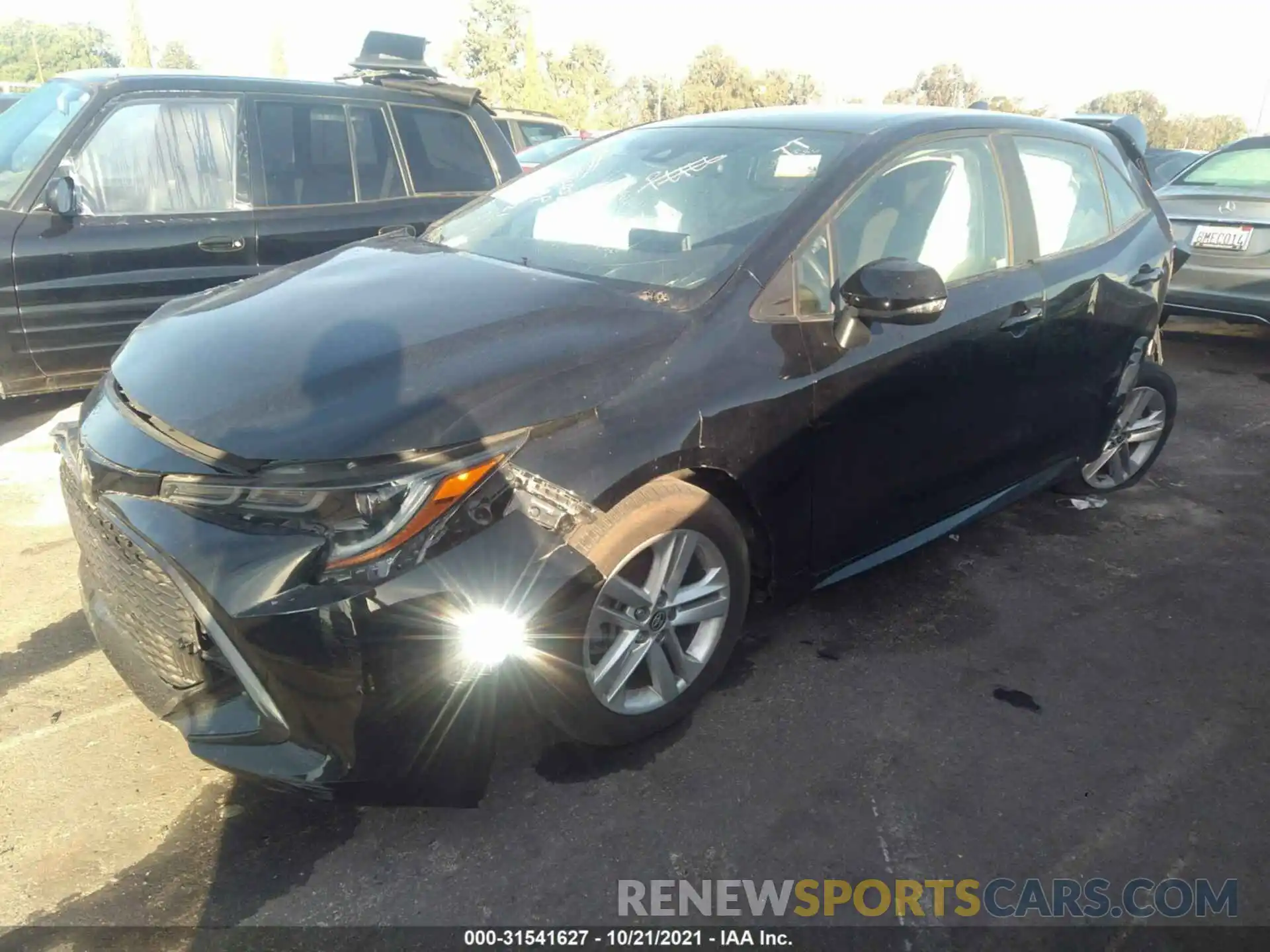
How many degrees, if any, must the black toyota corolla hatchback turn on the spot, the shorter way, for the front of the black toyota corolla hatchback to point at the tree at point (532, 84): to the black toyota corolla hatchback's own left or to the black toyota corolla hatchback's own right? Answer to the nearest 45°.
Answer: approximately 135° to the black toyota corolla hatchback's own right

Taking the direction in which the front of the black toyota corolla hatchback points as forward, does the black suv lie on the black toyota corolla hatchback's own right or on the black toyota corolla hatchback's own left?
on the black toyota corolla hatchback's own right

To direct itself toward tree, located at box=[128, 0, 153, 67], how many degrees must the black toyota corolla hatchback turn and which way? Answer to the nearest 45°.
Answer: approximately 90° to its right

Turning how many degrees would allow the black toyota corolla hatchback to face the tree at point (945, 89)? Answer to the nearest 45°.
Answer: approximately 135° to its right

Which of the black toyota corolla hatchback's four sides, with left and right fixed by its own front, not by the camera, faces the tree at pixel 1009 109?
back

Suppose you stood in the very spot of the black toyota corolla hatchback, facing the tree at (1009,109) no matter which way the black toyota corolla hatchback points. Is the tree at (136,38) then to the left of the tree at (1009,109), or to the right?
left

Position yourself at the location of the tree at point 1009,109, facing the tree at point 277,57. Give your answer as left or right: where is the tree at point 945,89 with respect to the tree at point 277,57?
right
